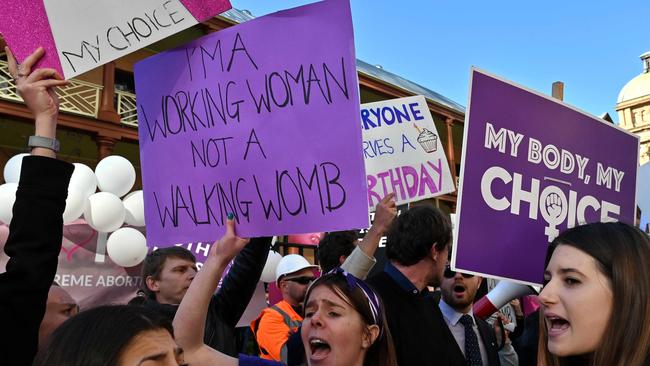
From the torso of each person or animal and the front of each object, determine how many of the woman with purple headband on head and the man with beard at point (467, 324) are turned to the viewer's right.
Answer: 0

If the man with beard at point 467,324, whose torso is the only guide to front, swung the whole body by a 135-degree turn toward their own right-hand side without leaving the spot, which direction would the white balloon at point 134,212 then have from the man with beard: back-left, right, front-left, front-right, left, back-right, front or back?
front

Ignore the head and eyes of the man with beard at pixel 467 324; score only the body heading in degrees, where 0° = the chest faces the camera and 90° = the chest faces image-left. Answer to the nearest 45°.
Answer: approximately 0°

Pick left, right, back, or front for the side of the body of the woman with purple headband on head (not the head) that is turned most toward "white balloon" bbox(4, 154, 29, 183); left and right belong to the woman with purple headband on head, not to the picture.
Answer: right

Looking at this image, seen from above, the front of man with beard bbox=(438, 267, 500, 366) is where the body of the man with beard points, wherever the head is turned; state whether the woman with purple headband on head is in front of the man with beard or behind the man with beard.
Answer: in front

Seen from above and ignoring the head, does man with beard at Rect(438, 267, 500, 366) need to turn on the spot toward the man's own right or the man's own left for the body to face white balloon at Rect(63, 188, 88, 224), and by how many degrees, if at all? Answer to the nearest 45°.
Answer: approximately 135° to the man's own right

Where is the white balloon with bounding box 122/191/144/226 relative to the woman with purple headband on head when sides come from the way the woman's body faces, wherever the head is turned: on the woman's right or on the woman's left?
on the woman's right

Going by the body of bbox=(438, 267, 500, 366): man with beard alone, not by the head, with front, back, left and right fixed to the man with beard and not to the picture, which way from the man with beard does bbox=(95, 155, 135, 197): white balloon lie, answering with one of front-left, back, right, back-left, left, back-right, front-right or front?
back-right

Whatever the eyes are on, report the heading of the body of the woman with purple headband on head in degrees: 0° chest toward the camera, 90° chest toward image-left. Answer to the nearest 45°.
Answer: approximately 45°

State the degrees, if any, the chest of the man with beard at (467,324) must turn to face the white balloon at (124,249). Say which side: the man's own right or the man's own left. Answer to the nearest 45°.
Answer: approximately 135° to the man's own right
